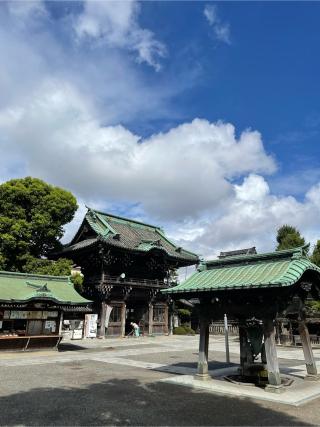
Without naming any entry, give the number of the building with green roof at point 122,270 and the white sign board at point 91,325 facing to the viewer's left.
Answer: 0

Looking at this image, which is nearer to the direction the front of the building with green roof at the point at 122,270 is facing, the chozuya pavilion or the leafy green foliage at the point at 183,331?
the chozuya pavilion

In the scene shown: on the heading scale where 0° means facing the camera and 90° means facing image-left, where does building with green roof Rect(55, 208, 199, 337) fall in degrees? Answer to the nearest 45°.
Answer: approximately 315°

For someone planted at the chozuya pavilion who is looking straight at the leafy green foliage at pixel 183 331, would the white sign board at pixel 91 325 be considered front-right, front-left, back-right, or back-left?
front-left

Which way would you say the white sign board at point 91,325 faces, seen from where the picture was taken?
facing the viewer

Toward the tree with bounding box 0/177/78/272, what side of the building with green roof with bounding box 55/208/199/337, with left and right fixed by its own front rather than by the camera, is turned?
right

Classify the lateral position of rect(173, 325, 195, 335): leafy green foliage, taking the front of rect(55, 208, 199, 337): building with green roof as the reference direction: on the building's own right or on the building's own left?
on the building's own left

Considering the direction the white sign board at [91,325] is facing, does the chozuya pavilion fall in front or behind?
in front

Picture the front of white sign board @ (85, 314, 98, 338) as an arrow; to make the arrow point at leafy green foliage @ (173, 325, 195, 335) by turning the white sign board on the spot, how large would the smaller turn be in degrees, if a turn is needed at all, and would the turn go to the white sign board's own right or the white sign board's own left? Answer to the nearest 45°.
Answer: approximately 135° to the white sign board's own left

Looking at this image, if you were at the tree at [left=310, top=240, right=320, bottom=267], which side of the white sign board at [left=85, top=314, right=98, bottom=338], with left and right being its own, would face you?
left
